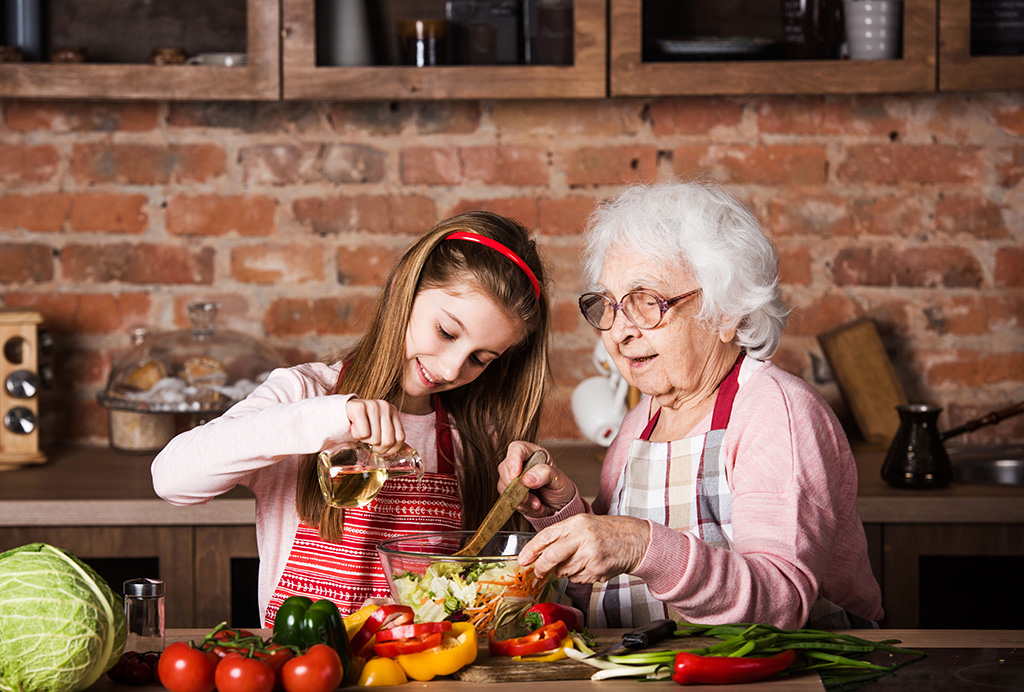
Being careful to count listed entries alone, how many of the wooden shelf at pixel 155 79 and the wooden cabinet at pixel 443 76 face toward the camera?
2

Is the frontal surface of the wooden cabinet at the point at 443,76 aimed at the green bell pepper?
yes

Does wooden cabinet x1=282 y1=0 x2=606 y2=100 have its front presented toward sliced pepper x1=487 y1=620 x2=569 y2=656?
yes

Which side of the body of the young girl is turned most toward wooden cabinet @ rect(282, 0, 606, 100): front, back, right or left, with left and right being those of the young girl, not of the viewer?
back

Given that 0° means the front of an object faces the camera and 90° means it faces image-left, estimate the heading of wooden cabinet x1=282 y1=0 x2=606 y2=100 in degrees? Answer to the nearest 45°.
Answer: approximately 0°

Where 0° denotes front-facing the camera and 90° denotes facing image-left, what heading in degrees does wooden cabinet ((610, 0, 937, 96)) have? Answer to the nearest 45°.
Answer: approximately 0°

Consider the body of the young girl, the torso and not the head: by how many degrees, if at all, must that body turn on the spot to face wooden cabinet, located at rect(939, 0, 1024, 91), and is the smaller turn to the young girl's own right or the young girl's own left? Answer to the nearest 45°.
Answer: approximately 135° to the young girl's own left
